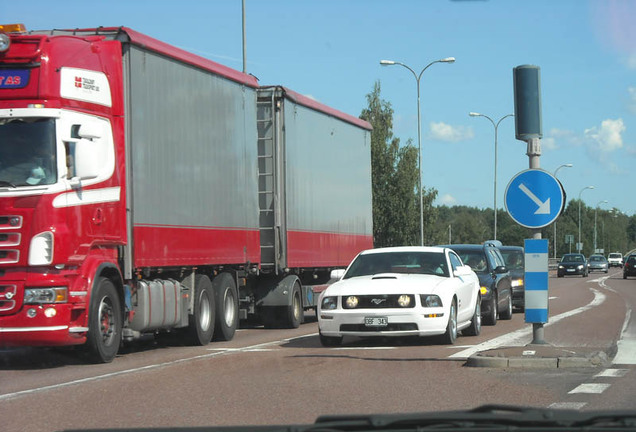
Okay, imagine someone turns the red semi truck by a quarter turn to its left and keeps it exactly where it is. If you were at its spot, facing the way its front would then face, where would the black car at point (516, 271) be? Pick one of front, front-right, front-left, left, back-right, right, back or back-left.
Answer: left

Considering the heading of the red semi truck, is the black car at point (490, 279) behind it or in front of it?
behind

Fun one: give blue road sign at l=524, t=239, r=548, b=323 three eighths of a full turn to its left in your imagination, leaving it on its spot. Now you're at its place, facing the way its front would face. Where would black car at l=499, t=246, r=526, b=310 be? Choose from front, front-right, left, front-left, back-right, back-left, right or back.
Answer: front-left

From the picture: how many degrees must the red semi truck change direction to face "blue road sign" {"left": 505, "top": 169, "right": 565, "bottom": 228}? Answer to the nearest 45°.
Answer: approximately 135° to its left

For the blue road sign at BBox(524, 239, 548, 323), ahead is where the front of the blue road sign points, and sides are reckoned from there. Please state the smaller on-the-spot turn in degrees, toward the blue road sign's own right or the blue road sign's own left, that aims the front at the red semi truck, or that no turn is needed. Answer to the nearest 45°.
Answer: approximately 90° to the blue road sign's own right

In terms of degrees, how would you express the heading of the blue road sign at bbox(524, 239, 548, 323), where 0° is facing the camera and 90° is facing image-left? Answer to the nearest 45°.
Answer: approximately 0°

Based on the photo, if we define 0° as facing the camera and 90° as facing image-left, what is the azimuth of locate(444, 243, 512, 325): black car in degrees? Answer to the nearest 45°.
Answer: approximately 45°

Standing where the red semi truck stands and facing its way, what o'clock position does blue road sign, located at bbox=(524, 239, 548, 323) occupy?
The blue road sign is roughly at 8 o'clock from the red semi truck.

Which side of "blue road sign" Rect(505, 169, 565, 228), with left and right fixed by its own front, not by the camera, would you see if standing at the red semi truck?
right

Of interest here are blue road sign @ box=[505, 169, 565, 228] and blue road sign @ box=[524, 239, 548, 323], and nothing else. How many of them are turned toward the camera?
2

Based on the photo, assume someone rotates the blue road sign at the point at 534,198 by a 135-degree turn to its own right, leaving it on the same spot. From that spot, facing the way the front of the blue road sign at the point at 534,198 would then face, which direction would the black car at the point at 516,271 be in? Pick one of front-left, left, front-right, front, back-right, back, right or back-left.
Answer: front-right
